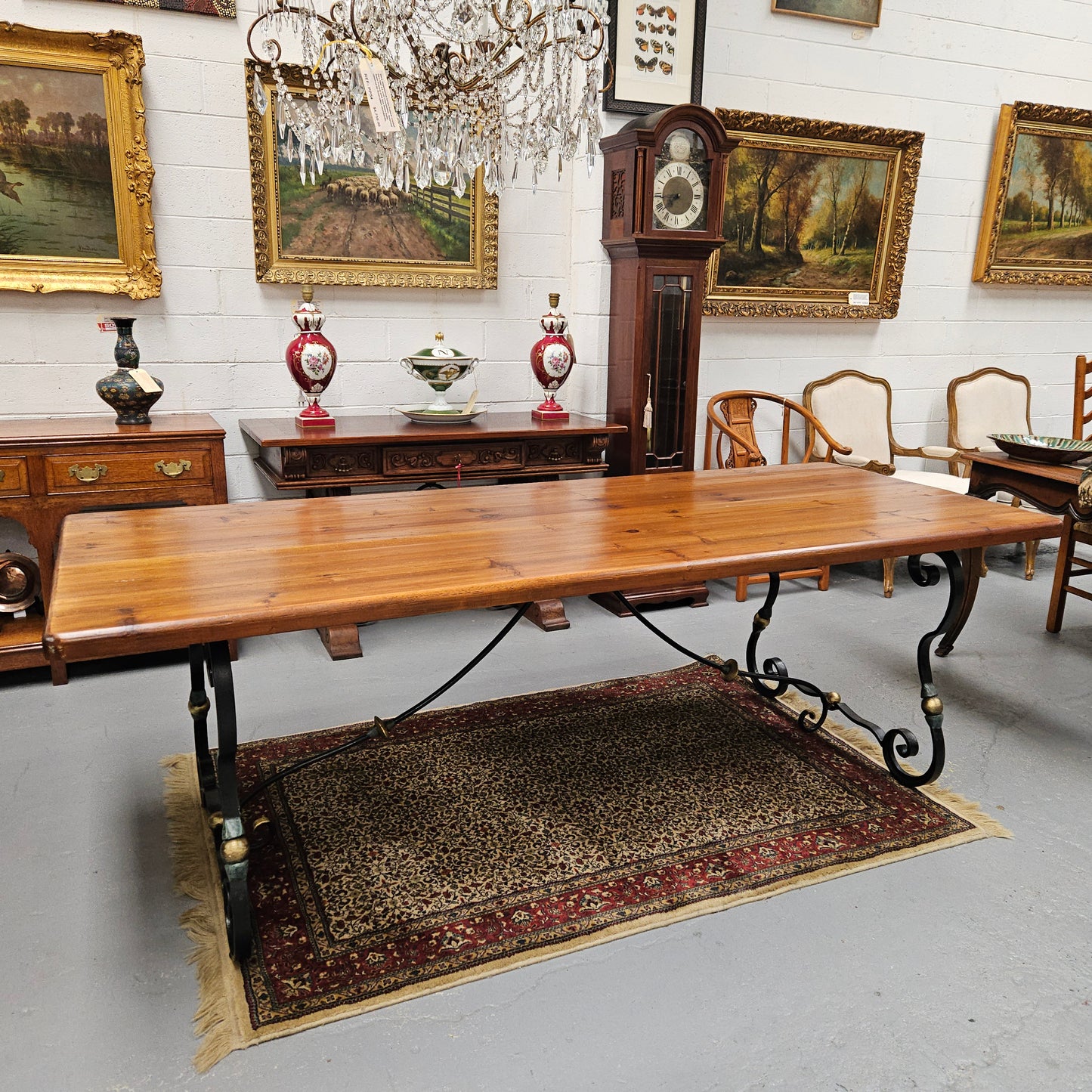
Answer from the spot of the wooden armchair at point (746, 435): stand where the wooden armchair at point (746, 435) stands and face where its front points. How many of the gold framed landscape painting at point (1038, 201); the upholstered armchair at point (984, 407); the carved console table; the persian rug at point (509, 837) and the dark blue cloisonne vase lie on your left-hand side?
2

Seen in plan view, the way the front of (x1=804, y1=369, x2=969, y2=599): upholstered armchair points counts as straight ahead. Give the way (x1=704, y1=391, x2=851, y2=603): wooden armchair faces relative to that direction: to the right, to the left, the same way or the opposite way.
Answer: the same way

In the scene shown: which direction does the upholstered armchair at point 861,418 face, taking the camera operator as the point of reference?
facing the viewer and to the right of the viewer

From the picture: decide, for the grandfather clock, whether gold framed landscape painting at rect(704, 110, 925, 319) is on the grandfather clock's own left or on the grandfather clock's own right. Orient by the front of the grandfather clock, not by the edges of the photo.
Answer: on the grandfather clock's own left

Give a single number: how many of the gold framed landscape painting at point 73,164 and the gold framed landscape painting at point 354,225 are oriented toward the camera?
2

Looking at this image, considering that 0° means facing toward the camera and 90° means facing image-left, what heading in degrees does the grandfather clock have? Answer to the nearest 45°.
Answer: approximately 315°

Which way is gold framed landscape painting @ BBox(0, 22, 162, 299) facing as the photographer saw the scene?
facing the viewer

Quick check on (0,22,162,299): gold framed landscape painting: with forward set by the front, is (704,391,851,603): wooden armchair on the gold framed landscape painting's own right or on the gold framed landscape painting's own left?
on the gold framed landscape painting's own left

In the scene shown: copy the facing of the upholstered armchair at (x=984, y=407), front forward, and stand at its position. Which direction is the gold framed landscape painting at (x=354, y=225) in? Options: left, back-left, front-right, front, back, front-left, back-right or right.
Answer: right

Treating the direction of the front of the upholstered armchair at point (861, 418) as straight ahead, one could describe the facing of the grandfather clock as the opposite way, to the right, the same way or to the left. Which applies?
the same way

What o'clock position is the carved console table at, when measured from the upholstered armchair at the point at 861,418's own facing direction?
The carved console table is roughly at 3 o'clock from the upholstered armchair.

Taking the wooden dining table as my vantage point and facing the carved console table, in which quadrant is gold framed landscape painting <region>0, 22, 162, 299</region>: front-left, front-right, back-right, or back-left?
front-left

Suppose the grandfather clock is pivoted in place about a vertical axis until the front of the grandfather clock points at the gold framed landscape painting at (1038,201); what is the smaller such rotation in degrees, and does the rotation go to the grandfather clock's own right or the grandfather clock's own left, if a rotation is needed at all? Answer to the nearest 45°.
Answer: approximately 90° to the grandfather clock's own left

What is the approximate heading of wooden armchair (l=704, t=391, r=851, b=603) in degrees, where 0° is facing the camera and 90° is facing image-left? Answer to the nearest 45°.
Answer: approximately 315°

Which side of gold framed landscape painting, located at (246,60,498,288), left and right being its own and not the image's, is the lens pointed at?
front

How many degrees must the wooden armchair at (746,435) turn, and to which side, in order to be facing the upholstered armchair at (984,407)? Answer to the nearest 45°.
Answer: approximately 90° to its left
